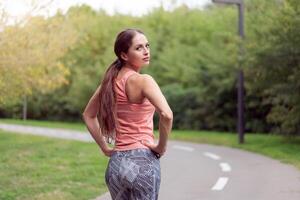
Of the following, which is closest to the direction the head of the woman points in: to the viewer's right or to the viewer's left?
to the viewer's right

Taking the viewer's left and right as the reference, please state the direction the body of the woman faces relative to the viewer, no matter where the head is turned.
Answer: facing away from the viewer and to the right of the viewer
